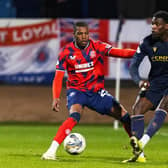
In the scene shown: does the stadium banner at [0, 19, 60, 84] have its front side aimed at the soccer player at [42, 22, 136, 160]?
yes

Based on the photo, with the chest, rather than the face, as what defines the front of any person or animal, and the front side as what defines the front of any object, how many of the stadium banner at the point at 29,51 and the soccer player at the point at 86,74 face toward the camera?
2

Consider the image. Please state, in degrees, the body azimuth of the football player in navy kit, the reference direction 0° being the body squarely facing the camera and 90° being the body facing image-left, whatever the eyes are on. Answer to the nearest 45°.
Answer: approximately 45°

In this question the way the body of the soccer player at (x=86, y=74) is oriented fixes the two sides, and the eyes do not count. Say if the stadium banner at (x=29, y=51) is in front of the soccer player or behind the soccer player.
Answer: behind

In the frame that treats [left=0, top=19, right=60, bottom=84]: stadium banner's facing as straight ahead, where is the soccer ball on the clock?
The soccer ball is roughly at 12 o'clock from the stadium banner.

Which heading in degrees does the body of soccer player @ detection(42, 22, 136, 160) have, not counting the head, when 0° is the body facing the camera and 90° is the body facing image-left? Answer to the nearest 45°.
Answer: approximately 0°
